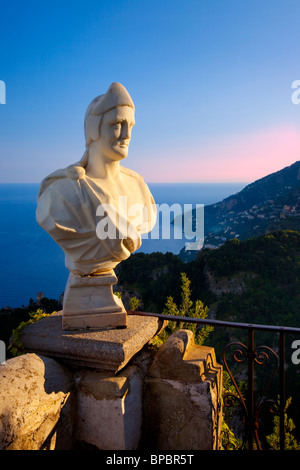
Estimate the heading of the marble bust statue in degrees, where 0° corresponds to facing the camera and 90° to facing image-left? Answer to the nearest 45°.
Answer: approximately 315°
